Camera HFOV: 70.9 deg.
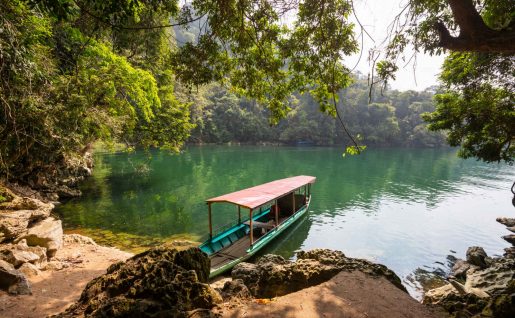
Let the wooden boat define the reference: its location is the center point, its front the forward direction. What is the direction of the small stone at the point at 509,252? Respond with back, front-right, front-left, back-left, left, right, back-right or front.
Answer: back-left

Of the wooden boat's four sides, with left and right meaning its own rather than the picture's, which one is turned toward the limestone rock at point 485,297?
left

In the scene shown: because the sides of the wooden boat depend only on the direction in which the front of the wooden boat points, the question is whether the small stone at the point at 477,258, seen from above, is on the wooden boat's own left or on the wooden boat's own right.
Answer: on the wooden boat's own left

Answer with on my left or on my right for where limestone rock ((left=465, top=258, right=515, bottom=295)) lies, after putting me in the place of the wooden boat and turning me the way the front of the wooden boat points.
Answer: on my left

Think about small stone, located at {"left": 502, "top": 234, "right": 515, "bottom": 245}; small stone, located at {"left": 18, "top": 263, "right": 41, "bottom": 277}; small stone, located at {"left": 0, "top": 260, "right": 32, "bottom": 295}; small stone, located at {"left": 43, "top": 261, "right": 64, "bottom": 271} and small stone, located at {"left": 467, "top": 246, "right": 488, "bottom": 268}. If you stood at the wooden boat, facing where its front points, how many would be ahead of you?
3

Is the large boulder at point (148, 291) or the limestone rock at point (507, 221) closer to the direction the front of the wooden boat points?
the large boulder

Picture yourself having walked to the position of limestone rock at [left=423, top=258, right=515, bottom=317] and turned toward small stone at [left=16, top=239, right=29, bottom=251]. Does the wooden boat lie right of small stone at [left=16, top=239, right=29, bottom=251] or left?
right
